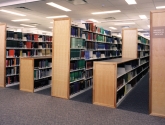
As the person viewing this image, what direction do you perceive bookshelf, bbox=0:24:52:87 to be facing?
facing the viewer and to the right of the viewer

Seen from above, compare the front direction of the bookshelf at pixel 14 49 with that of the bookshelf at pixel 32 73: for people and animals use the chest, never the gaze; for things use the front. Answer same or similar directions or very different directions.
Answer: same or similar directions

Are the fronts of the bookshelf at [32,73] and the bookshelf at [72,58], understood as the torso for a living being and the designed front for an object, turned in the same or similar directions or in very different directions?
same or similar directions

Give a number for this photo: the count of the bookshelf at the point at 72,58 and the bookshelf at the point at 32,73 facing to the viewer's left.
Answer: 0

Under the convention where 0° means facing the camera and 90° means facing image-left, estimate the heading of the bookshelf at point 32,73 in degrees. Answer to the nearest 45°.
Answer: approximately 315°

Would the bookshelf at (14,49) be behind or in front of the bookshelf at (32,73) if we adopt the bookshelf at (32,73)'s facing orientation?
behind

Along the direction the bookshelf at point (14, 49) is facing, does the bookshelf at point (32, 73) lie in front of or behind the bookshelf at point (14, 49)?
in front

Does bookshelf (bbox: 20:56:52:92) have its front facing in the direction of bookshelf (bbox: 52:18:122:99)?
yes
